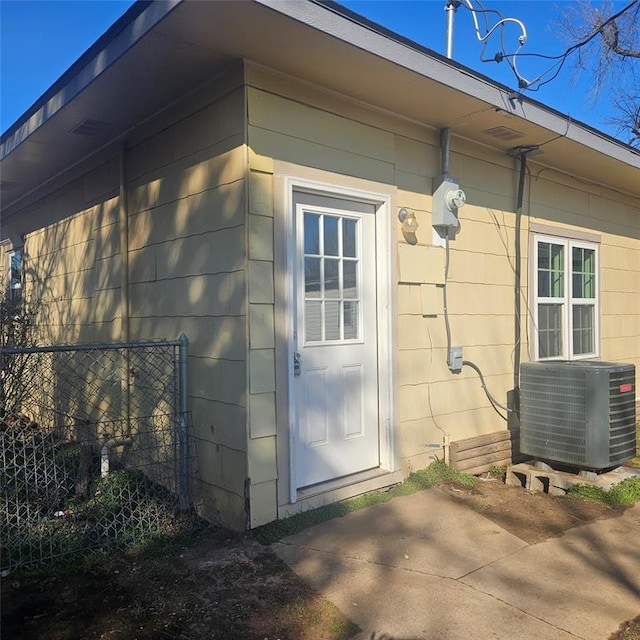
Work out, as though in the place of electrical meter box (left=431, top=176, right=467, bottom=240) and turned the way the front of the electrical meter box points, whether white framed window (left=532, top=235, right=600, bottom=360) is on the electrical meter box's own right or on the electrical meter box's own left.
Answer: on the electrical meter box's own left

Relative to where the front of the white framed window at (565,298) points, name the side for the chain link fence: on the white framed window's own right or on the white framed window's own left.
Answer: on the white framed window's own right

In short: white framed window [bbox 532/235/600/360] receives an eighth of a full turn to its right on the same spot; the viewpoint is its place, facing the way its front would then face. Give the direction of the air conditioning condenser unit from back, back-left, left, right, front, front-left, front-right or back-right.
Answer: front

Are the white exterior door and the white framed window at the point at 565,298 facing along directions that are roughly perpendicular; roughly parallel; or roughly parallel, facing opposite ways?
roughly parallel

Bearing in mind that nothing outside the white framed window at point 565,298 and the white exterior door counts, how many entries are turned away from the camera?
0

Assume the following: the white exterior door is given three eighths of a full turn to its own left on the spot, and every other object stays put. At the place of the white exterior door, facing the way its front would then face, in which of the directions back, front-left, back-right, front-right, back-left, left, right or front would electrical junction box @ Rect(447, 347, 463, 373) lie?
front-right

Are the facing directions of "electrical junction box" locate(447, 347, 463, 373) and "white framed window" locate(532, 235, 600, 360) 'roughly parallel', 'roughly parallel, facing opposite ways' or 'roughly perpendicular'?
roughly parallel

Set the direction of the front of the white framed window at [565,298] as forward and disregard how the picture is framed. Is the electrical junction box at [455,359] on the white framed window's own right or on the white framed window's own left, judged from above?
on the white framed window's own right

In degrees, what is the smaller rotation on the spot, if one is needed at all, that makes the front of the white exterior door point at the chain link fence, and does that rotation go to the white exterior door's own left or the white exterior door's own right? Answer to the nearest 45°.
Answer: approximately 135° to the white exterior door's own right

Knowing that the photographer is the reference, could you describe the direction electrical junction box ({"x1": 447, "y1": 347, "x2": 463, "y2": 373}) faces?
facing the viewer and to the right of the viewer

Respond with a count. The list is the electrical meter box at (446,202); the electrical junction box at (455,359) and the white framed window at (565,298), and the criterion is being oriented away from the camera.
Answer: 0

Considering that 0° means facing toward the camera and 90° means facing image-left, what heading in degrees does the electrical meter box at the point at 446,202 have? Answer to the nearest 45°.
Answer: approximately 315°

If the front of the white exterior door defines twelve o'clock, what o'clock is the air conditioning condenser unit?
The air conditioning condenser unit is roughly at 10 o'clock from the white exterior door.

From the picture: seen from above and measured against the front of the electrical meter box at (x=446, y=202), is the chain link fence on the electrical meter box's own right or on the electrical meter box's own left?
on the electrical meter box's own right

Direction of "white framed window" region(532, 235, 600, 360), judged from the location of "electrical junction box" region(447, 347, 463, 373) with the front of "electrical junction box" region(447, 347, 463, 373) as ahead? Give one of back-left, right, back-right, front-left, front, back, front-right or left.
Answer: left
